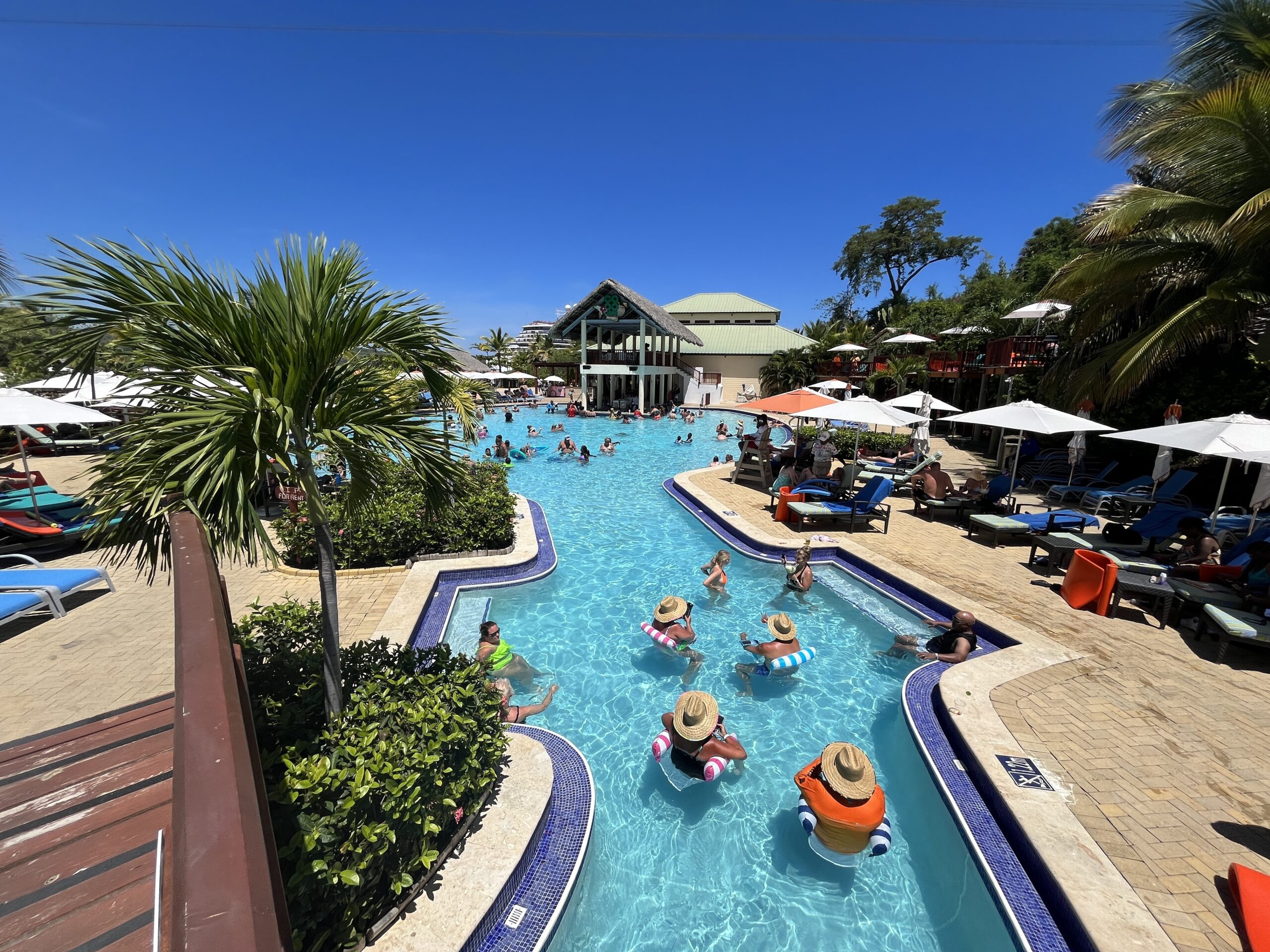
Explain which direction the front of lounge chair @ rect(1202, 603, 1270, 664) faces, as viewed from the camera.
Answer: facing to the left of the viewer

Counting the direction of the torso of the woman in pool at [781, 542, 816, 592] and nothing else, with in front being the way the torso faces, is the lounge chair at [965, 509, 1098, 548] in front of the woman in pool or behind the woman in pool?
behind

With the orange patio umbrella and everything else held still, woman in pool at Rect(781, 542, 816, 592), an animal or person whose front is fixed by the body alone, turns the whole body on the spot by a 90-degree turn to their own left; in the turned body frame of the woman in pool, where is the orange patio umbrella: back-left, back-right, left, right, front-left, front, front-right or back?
back-left

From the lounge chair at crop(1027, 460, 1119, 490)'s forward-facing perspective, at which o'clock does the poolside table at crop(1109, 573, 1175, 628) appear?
The poolside table is roughly at 9 o'clock from the lounge chair.

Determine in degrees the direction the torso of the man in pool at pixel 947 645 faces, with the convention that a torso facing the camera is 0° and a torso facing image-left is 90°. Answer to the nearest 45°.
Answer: approximately 90°

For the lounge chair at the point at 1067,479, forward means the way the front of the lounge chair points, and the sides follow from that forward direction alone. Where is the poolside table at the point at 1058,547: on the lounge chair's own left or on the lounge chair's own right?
on the lounge chair's own left

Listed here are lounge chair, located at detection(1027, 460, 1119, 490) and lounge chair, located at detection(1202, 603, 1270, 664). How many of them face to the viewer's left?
2

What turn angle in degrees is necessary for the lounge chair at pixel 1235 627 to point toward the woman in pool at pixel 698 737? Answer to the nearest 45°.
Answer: approximately 45° to its left

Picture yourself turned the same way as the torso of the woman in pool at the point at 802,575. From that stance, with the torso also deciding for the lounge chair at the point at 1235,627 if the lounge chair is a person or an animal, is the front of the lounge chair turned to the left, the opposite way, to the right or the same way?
to the right

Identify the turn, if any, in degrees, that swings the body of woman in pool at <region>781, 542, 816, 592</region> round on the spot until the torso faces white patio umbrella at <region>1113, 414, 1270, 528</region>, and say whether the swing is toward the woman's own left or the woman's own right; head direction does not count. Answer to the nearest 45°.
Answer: approximately 135° to the woman's own left

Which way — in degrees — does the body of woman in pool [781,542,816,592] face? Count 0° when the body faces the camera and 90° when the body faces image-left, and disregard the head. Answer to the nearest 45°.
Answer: approximately 45°

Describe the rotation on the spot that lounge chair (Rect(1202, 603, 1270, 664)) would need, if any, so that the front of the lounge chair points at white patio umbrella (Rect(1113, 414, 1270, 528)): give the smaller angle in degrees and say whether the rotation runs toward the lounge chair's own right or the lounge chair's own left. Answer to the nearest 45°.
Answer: approximately 90° to the lounge chair's own right

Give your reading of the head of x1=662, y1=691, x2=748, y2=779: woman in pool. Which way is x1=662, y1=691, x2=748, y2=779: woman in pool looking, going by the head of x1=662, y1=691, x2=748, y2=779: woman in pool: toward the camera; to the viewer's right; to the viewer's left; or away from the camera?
away from the camera

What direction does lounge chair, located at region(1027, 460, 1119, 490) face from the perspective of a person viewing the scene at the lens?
facing to the left of the viewer

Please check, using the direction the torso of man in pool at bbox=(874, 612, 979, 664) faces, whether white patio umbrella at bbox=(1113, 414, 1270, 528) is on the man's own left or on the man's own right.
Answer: on the man's own right
